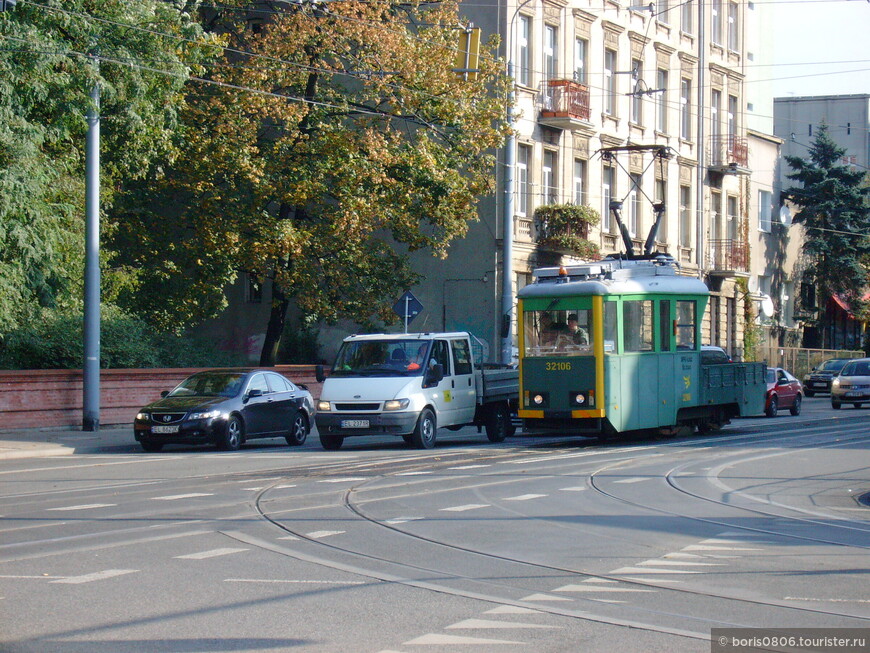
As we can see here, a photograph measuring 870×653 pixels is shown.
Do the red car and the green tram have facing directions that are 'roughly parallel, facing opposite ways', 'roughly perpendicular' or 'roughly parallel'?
roughly parallel

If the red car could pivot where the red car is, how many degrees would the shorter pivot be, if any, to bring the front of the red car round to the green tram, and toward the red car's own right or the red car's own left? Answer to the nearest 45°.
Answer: approximately 45° to the red car's own left

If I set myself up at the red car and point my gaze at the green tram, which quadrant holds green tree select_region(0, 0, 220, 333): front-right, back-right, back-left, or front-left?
front-right

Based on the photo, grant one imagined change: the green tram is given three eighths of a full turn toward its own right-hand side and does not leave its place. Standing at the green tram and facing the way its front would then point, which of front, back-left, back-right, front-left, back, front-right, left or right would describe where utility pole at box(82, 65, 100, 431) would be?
left

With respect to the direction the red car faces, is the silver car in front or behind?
behind

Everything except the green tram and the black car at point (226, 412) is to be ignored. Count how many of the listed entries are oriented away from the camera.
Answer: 0

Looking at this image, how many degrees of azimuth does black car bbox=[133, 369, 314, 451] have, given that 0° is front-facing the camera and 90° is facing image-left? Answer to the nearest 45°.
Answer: approximately 45°

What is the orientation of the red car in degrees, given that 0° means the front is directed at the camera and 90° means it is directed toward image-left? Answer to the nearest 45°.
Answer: approximately 45°

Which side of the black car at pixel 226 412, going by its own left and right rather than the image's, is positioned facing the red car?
back

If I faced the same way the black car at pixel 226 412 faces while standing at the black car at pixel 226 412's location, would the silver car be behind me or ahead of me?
behind
